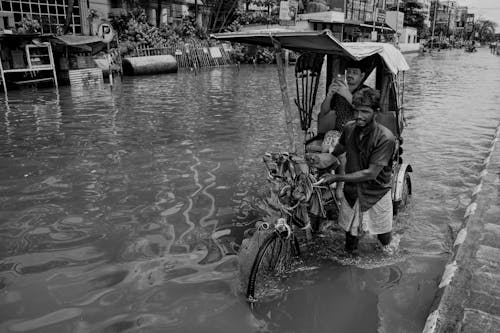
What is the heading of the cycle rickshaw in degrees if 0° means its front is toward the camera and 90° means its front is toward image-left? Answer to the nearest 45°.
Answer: approximately 45°

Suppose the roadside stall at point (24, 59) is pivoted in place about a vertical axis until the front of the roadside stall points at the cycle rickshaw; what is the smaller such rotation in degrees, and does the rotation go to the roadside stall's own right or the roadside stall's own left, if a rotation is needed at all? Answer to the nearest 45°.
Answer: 0° — it already faces it

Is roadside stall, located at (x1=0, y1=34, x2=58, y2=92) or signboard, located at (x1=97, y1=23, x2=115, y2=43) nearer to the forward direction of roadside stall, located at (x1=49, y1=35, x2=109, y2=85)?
the signboard

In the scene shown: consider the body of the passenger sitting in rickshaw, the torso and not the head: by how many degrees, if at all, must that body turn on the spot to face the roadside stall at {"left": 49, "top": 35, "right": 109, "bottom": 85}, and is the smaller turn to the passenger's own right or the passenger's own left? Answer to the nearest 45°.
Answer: approximately 90° to the passenger's own right

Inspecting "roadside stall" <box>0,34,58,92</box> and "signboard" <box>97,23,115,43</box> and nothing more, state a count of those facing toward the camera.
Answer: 2

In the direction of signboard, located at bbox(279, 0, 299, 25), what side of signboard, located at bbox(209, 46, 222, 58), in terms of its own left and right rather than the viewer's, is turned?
left

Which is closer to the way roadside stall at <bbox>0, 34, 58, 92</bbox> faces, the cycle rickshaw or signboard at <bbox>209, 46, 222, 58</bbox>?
the cycle rickshaw

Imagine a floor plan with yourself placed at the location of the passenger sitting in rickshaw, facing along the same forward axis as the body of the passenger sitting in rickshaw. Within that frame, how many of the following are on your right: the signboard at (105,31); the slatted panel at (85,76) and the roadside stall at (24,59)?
3

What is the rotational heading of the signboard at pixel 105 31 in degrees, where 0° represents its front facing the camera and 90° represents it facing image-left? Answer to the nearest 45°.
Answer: approximately 0°

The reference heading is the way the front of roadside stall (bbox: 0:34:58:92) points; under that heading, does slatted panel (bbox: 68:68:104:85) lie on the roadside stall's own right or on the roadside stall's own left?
on the roadside stall's own left
